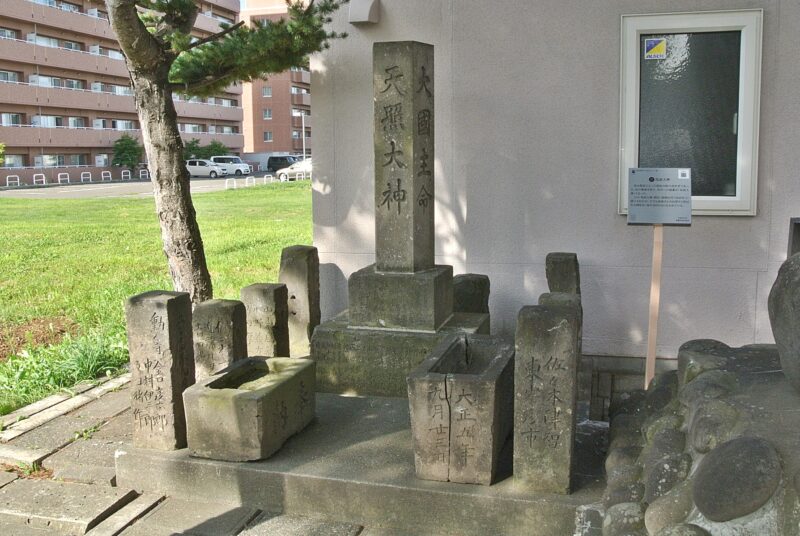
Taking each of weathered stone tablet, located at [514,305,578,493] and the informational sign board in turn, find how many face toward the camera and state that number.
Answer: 2

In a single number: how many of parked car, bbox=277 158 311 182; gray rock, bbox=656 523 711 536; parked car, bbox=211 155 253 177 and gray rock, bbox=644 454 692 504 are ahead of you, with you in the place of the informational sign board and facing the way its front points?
2

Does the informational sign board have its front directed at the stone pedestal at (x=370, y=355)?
no

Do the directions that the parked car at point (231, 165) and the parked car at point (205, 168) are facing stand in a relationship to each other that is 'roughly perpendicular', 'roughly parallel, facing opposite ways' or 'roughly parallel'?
roughly parallel

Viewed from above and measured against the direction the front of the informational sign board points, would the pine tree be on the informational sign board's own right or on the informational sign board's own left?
on the informational sign board's own right

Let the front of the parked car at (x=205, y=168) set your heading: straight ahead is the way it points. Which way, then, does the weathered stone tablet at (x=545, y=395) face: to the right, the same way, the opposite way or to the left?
to the right

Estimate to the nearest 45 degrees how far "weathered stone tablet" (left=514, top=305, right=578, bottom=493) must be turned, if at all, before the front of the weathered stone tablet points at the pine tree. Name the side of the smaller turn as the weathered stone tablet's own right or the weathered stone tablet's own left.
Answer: approximately 135° to the weathered stone tablet's own right

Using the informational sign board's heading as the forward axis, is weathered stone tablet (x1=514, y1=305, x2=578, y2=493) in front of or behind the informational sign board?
in front

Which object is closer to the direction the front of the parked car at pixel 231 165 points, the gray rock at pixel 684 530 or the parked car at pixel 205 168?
the gray rock

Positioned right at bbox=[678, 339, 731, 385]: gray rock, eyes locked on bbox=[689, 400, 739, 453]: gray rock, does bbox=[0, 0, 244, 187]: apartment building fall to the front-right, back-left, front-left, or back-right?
back-right

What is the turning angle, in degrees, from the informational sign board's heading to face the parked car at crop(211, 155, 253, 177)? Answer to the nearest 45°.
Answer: approximately 135° to its right

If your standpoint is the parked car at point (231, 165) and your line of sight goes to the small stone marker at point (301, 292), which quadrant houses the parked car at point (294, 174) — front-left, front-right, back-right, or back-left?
front-left

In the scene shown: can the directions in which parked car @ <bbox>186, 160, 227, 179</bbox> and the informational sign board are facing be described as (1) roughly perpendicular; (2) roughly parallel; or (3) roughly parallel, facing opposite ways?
roughly perpendicular

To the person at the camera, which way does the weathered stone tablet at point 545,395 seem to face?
facing the viewer

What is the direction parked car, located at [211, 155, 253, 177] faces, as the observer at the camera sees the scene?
facing the viewer and to the right of the viewer

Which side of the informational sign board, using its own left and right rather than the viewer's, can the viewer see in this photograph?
front

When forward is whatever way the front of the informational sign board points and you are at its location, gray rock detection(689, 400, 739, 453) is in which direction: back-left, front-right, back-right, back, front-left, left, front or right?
front

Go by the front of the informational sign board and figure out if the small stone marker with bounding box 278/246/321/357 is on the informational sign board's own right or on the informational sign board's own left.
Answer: on the informational sign board's own right

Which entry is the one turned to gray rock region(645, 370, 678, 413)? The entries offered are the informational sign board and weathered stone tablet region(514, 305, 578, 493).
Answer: the informational sign board
